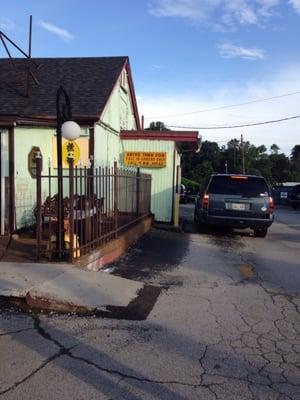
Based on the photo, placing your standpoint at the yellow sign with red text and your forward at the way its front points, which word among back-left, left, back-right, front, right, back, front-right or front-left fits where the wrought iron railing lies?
front

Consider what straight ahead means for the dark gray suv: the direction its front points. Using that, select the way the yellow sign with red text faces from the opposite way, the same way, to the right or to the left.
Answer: the opposite way

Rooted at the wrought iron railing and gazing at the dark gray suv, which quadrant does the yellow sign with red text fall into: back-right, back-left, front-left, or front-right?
front-left

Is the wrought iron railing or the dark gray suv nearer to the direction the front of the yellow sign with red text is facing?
the wrought iron railing

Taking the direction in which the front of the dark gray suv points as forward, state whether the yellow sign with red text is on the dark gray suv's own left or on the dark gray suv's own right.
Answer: on the dark gray suv's own left

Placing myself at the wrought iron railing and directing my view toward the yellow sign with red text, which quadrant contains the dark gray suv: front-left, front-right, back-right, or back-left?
front-right

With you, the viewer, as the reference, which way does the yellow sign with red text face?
facing the viewer

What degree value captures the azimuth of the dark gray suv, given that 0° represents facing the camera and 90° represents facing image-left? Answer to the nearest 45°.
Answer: approximately 180°

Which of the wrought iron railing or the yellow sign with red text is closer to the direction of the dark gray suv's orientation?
the yellow sign with red text

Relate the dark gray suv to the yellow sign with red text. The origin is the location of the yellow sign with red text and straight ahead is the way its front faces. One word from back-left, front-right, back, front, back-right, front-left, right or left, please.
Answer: front-left

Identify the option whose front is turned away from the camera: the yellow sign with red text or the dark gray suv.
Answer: the dark gray suv

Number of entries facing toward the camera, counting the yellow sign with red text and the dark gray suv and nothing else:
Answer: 1

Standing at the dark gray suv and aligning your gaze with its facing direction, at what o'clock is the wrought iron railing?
The wrought iron railing is roughly at 7 o'clock from the dark gray suv.
